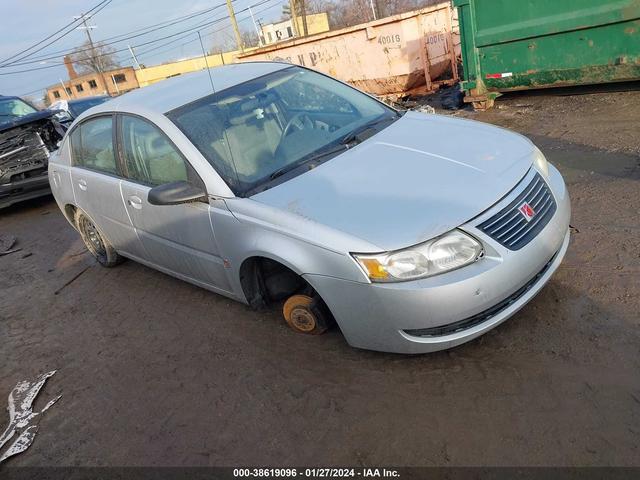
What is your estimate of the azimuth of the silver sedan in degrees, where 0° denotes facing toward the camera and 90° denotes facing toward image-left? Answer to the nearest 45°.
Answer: approximately 315°

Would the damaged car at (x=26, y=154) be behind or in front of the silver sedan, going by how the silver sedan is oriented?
behind

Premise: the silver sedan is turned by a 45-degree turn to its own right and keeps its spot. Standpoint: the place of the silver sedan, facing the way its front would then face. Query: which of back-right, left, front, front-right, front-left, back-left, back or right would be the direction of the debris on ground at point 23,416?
right

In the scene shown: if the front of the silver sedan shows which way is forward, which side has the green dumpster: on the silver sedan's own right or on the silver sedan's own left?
on the silver sedan's own left

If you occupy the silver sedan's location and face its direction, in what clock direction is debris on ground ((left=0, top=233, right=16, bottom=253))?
The debris on ground is roughly at 6 o'clock from the silver sedan.

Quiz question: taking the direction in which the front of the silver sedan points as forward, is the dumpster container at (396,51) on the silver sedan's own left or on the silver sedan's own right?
on the silver sedan's own left
